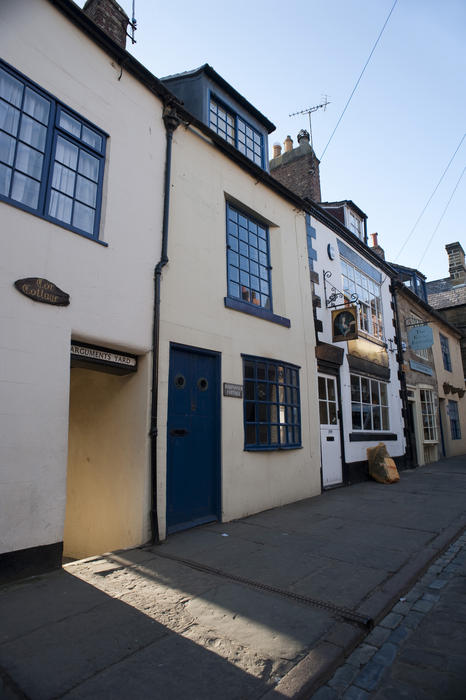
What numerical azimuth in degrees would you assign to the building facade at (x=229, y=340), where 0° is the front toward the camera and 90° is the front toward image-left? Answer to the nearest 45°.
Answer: approximately 315°

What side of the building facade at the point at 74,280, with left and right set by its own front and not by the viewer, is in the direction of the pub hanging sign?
left

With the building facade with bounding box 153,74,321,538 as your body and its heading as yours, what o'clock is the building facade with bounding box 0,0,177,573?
the building facade with bounding box 0,0,177,573 is roughly at 3 o'clock from the building facade with bounding box 153,74,321,538.

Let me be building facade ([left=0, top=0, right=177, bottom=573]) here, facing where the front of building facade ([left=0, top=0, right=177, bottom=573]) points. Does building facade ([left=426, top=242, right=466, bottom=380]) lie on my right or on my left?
on my left

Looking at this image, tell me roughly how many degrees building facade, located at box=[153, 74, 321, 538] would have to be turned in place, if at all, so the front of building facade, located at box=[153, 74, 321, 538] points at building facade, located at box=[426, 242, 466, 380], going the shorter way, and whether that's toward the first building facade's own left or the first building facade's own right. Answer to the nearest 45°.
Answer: approximately 90° to the first building facade's own left

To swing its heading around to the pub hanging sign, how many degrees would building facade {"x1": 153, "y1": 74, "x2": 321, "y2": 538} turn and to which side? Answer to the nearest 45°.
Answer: approximately 90° to its left
